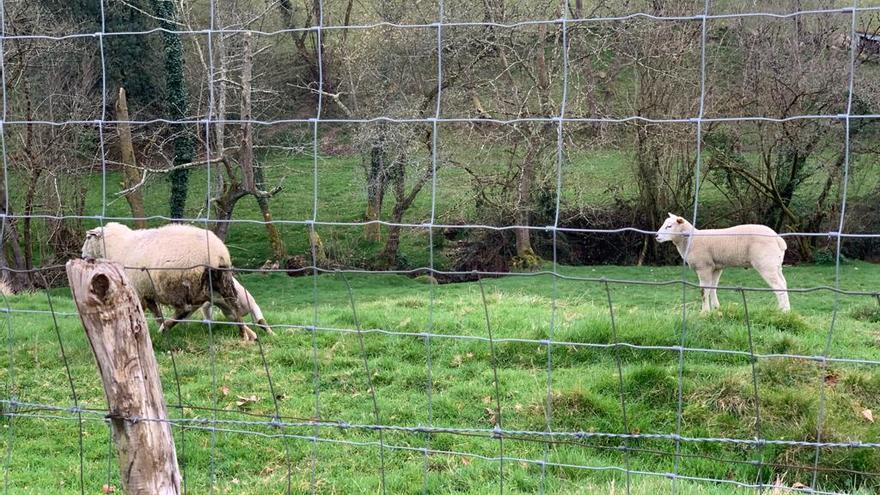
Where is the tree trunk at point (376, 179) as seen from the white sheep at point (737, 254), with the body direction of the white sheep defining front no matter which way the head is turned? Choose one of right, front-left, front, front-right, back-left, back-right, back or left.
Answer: front-right

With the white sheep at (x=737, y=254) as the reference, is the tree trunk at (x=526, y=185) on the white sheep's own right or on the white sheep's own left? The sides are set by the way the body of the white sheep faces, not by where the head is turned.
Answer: on the white sheep's own right

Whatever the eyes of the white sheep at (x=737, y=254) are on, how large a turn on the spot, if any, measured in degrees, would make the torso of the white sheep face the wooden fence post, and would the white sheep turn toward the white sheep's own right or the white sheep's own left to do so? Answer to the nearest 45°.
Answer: approximately 90° to the white sheep's own left

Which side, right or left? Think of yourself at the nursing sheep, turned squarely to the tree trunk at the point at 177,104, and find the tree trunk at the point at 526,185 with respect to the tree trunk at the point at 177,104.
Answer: right

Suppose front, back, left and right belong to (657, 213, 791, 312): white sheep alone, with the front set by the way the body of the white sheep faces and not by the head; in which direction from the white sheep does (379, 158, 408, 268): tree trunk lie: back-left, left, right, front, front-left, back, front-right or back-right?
front-right

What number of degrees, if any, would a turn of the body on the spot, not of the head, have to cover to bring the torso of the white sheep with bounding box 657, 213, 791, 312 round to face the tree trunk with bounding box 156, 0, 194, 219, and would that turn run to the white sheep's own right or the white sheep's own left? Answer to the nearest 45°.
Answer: approximately 45° to the white sheep's own right

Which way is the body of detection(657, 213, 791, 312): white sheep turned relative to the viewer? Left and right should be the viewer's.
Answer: facing to the left of the viewer
